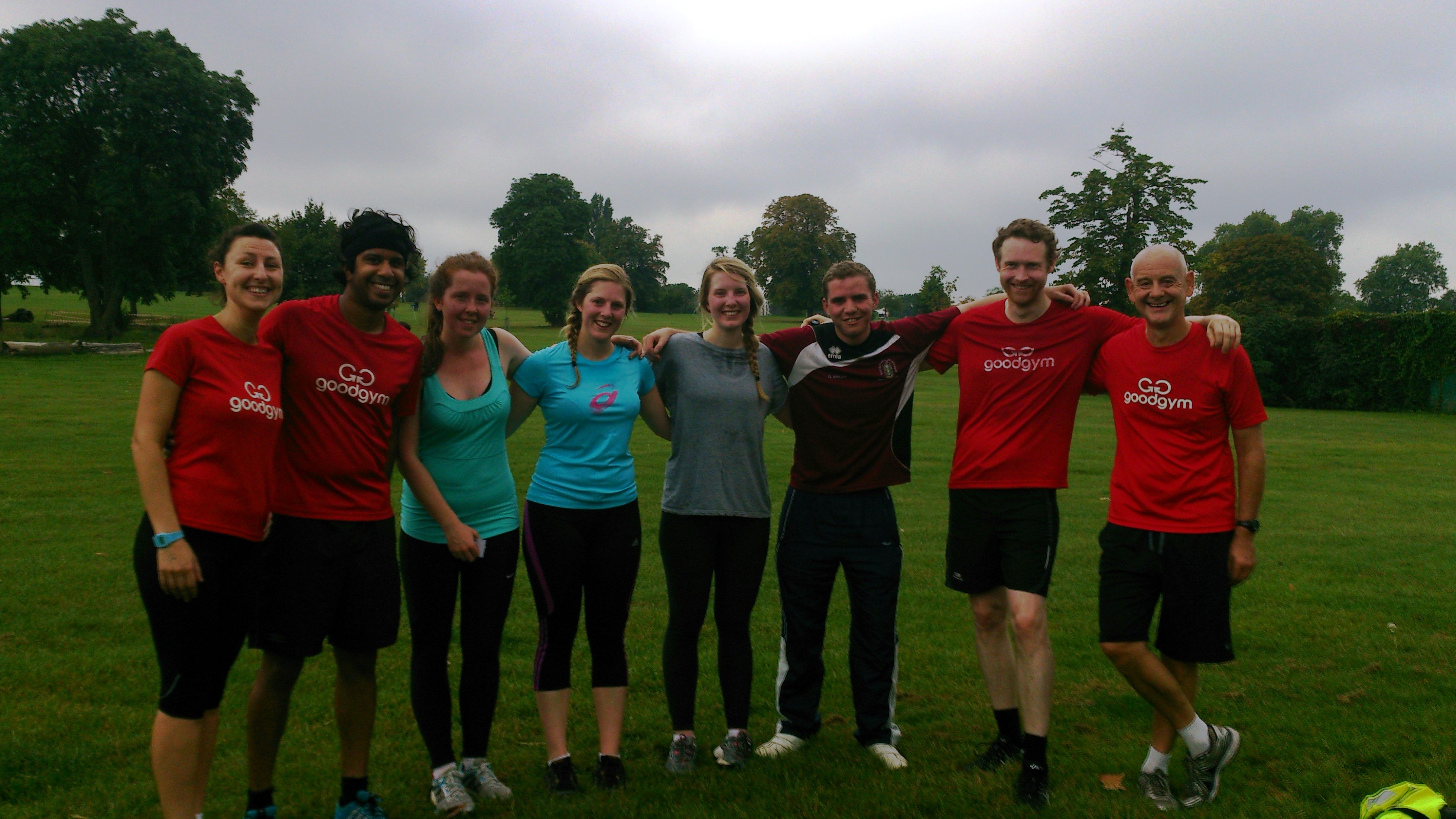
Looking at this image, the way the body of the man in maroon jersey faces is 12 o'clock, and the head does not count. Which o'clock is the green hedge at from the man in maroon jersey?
The green hedge is roughly at 7 o'clock from the man in maroon jersey.

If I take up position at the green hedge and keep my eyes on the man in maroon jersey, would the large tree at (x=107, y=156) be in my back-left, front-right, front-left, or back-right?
front-right

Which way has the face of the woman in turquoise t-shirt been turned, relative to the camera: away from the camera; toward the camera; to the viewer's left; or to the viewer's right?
toward the camera

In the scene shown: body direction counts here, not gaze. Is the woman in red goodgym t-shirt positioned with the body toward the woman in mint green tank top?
no

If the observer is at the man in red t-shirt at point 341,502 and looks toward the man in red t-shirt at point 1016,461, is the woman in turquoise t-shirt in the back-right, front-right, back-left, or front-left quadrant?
front-left

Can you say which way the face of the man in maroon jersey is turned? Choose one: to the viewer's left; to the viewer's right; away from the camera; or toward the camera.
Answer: toward the camera

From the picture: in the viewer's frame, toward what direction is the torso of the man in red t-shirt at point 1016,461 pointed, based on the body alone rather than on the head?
toward the camera

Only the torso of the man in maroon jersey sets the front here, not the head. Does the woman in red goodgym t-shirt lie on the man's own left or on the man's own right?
on the man's own right

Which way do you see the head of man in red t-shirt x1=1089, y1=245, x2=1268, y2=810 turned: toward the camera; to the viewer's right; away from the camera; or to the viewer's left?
toward the camera

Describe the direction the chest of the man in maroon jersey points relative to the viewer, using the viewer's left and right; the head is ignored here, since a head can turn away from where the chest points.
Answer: facing the viewer

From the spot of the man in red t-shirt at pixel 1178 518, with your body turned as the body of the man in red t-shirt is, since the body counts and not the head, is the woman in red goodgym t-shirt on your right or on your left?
on your right

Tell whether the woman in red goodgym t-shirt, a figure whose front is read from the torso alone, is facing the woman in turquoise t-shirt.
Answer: no

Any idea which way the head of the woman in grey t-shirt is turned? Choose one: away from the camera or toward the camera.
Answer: toward the camera

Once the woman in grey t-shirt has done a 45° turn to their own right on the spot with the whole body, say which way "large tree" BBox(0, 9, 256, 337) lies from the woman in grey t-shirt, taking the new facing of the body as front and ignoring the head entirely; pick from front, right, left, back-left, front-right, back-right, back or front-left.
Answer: right

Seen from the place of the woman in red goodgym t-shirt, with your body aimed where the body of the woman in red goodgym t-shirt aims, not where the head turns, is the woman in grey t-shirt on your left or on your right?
on your left

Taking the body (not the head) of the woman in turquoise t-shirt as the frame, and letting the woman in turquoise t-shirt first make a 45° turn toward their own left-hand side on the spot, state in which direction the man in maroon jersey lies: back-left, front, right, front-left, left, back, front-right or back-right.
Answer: front-left

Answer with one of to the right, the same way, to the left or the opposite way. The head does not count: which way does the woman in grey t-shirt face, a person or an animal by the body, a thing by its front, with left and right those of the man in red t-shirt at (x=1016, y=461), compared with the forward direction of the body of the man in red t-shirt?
the same way

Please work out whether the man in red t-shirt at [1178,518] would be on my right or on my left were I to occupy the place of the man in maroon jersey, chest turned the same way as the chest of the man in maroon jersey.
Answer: on my left

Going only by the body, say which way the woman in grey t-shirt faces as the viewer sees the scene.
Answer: toward the camera

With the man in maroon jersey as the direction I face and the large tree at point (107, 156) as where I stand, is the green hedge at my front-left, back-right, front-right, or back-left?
front-left

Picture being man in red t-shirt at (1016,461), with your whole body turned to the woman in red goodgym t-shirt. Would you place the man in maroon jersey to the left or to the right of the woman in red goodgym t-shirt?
right
